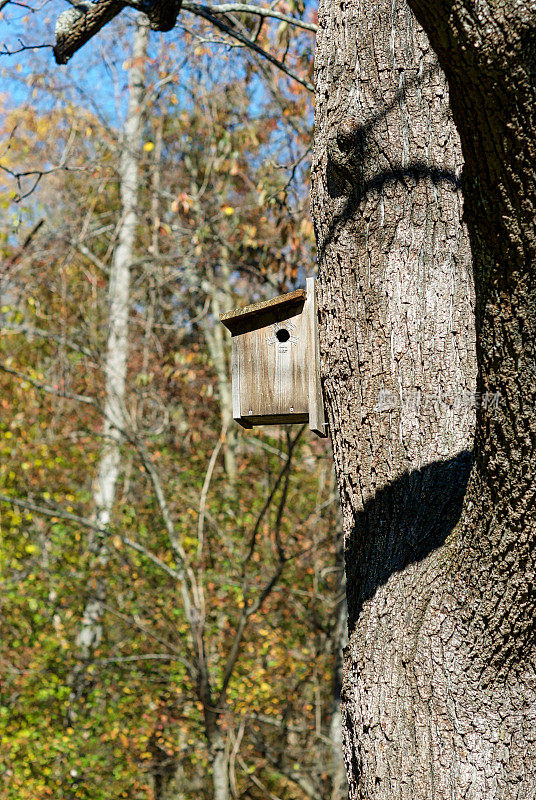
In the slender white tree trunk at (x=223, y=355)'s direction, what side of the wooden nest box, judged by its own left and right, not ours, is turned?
back

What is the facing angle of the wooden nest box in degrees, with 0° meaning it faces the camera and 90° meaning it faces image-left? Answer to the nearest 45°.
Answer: approximately 0°
